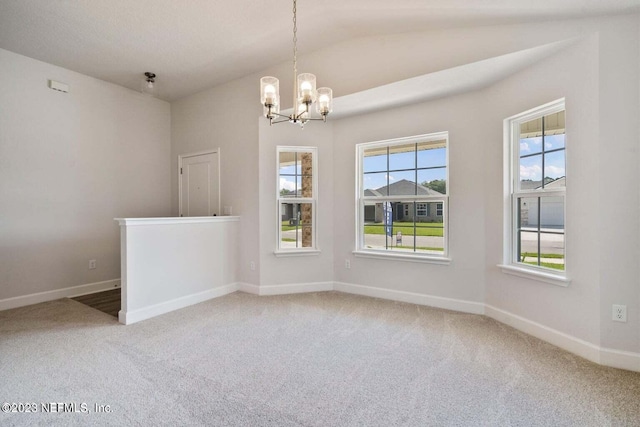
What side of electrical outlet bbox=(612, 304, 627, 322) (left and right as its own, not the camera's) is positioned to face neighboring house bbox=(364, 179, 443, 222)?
right

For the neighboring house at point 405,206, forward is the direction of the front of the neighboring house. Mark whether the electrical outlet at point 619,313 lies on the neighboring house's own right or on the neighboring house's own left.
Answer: on the neighboring house's own left

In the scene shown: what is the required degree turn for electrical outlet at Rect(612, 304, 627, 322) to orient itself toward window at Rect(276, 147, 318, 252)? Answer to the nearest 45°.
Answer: approximately 90° to its right

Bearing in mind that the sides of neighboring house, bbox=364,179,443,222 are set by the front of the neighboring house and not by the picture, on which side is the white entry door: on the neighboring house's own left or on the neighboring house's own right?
on the neighboring house's own right

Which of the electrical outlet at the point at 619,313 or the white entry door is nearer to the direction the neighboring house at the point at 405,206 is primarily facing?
the electrical outlet

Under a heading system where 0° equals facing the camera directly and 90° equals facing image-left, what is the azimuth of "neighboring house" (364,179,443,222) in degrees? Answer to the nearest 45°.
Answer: approximately 0°
